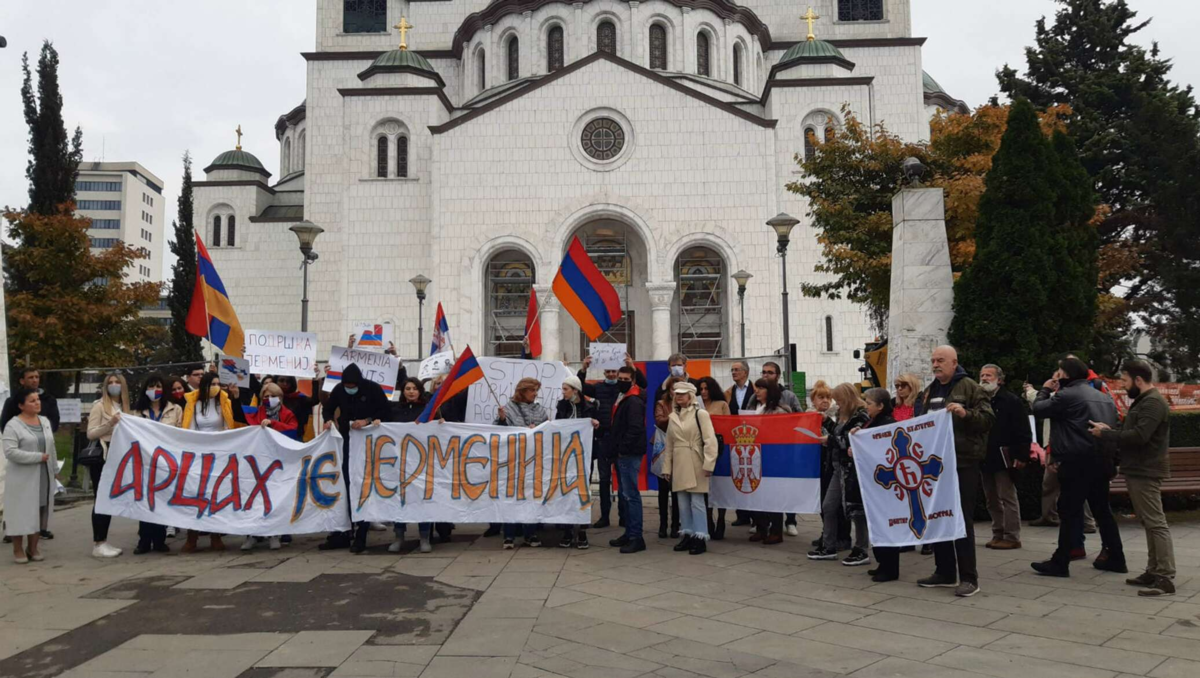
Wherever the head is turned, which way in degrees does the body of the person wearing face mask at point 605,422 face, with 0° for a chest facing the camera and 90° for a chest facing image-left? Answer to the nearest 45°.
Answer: approximately 0°

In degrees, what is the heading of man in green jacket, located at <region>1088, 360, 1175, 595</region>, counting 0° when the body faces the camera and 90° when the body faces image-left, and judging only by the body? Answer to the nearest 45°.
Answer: approximately 90°

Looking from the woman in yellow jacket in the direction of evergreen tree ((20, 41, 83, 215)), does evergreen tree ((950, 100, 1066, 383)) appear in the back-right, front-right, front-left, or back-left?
back-right

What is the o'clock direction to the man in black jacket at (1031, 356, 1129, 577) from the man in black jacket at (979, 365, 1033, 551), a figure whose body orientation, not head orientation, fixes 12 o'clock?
the man in black jacket at (1031, 356, 1129, 577) is roughly at 8 o'clock from the man in black jacket at (979, 365, 1033, 551).

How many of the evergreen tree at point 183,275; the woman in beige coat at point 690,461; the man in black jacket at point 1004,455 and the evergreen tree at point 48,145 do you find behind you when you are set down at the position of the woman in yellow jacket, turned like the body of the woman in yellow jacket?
2
